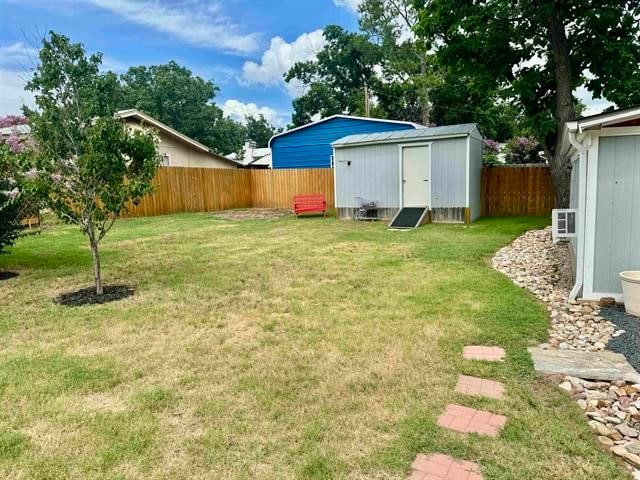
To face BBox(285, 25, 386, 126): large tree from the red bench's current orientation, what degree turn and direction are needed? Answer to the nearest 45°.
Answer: approximately 180°

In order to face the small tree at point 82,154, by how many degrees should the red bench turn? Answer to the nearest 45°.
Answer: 0° — it already faces it

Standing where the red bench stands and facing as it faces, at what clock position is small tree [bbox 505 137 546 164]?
The small tree is roughly at 8 o'clock from the red bench.

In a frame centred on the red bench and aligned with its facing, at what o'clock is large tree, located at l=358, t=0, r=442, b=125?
The large tree is roughly at 7 o'clock from the red bench.

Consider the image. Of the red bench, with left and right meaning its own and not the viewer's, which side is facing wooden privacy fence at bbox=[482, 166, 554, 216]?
left

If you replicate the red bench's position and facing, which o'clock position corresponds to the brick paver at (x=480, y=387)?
The brick paver is roughly at 12 o'clock from the red bench.

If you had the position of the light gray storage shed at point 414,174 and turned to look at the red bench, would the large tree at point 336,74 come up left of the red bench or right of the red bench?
right

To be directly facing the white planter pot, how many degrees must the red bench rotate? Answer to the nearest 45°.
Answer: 0° — it already faces it

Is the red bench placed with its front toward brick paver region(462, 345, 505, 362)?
yes

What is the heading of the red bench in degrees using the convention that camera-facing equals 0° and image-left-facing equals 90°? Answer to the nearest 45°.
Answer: approximately 0°

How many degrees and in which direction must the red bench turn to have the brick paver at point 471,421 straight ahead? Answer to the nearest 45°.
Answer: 0° — it already faces it

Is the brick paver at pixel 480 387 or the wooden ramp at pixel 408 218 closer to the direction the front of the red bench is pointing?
the brick paver
